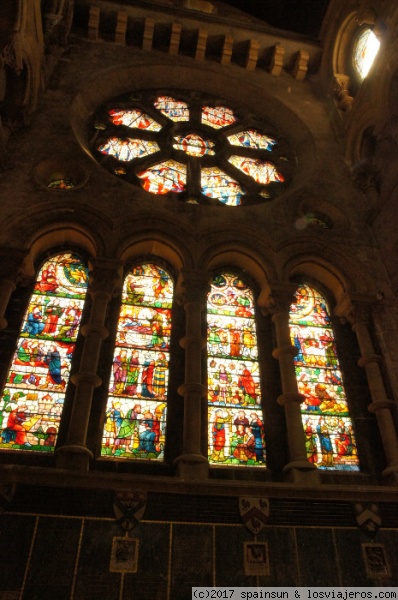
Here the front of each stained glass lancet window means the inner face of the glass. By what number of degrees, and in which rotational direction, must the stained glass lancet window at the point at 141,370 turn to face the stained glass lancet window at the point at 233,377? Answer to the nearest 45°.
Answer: approximately 90° to its left

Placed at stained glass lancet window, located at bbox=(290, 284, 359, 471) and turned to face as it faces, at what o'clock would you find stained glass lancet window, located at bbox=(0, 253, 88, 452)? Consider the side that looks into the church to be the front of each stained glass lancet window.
stained glass lancet window, located at bbox=(0, 253, 88, 452) is roughly at 2 o'clock from stained glass lancet window, located at bbox=(290, 284, 359, 471).

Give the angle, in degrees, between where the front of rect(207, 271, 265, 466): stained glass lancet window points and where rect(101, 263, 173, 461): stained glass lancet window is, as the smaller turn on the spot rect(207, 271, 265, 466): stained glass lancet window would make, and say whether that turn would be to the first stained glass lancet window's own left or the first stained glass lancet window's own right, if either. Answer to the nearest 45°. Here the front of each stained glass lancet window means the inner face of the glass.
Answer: approximately 90° to the first stained glass lancet window's own right

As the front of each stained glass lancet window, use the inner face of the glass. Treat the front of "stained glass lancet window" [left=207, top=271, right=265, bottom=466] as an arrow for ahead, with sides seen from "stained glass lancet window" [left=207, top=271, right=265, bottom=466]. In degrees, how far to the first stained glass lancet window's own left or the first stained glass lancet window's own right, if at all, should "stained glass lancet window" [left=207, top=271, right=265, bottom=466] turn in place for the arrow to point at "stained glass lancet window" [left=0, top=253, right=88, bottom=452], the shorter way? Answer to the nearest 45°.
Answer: approximately 90° to the first stained glass lancet window's own right

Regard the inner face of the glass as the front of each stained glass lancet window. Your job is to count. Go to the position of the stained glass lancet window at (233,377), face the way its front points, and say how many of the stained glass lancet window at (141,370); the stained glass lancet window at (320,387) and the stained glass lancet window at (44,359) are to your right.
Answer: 2

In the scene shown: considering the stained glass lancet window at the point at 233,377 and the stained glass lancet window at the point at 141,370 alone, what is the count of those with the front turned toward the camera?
2

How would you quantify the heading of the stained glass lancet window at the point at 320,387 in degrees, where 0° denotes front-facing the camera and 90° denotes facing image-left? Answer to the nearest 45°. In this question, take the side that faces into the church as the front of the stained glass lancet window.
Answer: approximately 0°

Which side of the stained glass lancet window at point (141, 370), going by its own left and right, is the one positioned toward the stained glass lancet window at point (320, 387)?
left

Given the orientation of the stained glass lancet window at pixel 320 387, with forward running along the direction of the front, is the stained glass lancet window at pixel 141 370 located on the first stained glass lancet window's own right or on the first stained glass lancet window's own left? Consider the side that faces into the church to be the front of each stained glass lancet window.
on the first stained glass lancet window's own right

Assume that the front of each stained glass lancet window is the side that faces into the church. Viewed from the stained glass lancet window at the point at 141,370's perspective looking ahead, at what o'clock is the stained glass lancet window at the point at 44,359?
the stained glass lancet window at the point at 44,359 is roughly at 3 o'clock from the stained glass lancet window at the point at 141,370.
